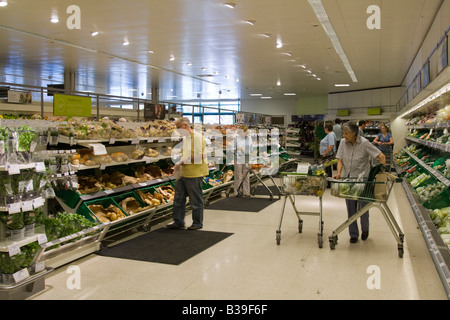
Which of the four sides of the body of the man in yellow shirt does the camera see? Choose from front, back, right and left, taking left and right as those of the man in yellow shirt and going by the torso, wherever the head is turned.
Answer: left

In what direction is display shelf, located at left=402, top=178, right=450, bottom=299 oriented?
to the viewer's left

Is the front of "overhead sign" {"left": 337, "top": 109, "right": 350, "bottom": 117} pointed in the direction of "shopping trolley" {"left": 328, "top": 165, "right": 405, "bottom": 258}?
yes

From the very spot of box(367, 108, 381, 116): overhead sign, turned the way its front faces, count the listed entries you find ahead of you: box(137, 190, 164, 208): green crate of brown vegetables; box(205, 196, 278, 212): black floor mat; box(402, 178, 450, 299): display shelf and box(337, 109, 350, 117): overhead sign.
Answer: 3

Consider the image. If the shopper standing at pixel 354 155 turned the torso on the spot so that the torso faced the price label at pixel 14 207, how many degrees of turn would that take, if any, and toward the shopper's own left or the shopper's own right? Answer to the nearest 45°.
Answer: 0° — they already face it

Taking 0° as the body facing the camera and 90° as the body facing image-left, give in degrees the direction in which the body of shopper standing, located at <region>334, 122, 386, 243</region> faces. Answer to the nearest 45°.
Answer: approximately 45°

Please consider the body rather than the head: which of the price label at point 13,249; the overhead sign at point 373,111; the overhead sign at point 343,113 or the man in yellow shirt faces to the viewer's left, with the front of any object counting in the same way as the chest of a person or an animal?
the man in yellow shirt

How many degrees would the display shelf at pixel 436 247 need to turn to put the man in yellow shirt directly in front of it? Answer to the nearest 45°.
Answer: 0° — it already faces them
